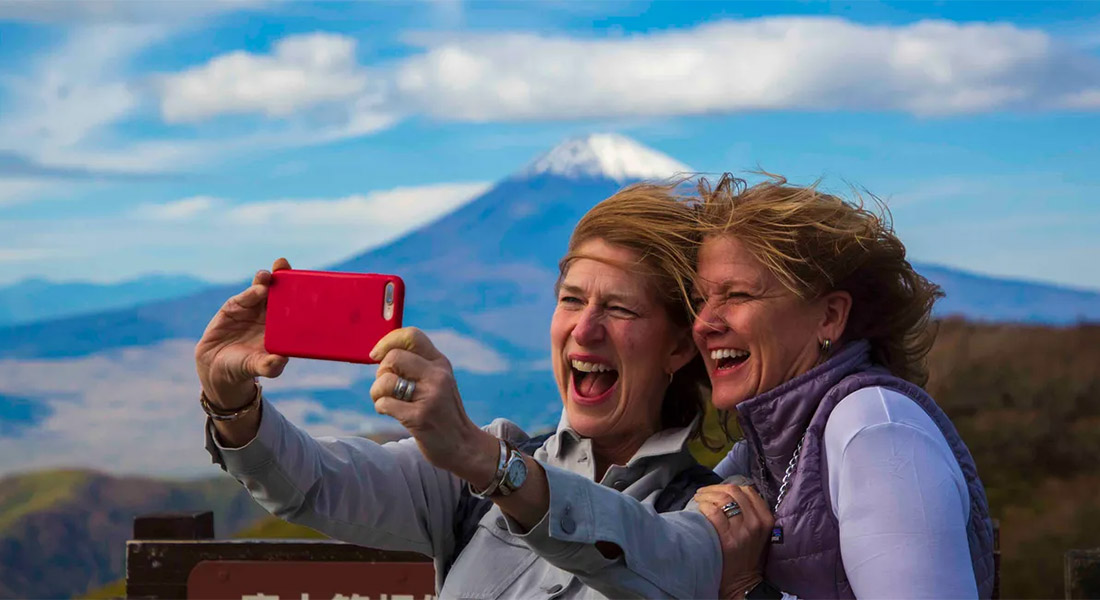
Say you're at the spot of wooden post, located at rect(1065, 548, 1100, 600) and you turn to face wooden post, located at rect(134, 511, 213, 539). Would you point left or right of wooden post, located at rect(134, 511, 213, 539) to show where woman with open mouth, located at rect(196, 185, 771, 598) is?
left

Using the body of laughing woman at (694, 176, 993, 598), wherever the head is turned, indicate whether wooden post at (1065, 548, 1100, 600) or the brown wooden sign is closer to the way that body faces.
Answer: the brown wooden sign

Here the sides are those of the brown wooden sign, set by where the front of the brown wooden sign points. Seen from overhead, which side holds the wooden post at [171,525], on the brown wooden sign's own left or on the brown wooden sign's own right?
on the brown wooden sign's own right

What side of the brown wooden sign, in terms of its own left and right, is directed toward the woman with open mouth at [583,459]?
front

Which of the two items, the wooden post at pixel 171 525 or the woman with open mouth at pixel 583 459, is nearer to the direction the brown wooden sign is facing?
the woman with open mouth

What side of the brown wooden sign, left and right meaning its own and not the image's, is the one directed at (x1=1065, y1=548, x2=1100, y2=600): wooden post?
left

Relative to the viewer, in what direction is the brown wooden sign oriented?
toward the camera

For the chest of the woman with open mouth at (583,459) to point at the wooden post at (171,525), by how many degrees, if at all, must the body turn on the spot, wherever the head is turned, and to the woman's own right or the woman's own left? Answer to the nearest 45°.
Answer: approximately 90° to the woman's own right

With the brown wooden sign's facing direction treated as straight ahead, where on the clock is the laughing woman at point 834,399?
The laughing woman is roughly at 11 o'clock from the brown wooden sign.

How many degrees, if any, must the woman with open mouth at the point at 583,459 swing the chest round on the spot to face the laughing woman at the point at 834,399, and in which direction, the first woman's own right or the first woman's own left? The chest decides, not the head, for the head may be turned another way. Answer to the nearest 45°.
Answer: approximately 90° to the first woman's own left
